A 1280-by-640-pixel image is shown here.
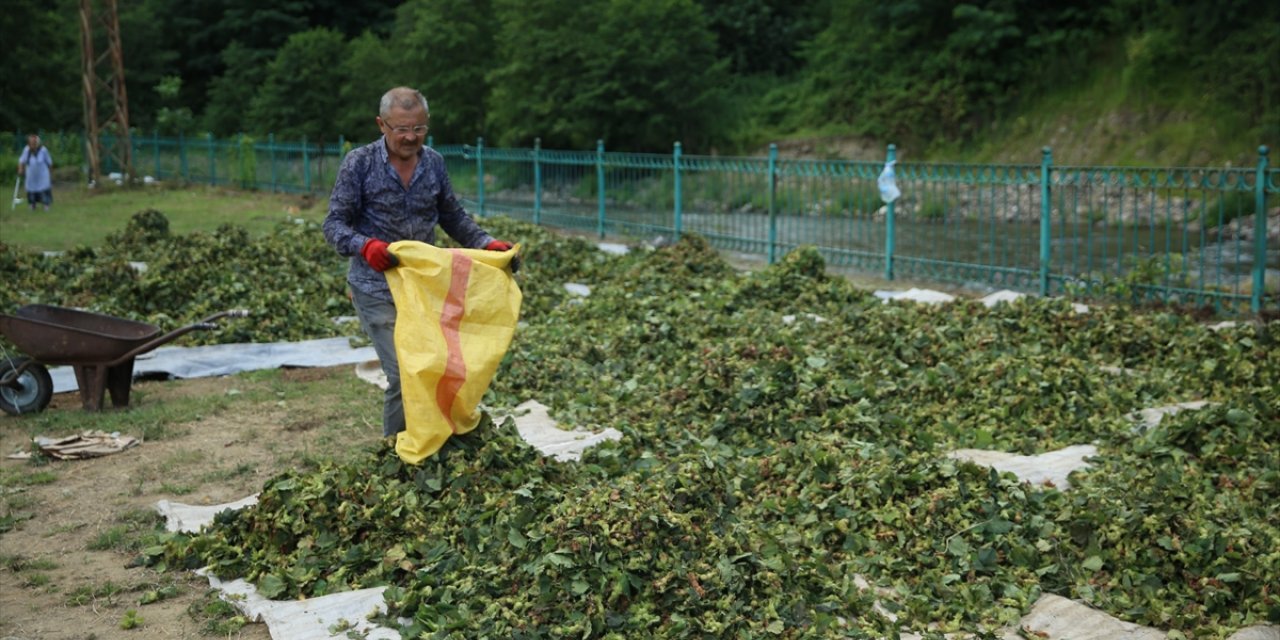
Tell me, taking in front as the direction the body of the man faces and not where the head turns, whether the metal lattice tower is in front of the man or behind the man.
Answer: behind

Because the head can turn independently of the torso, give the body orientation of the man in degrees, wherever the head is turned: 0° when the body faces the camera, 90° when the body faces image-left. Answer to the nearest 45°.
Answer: approximately 315°

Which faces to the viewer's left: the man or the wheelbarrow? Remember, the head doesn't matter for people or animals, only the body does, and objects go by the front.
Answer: the wheelbarrow

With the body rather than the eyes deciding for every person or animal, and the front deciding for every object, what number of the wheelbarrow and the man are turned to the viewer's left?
1

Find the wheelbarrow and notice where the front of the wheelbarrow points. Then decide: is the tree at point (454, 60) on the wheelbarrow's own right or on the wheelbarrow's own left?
on the wheelbarrow's own right

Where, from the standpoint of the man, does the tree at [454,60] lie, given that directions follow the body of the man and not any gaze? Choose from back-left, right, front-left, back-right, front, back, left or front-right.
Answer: back-left

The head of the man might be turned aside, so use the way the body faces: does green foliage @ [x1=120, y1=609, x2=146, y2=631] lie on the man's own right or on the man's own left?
on the man's own right

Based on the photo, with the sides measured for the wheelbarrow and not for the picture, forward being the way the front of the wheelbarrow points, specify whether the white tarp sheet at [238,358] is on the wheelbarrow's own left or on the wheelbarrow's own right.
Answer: on the wheelbarrow's own right

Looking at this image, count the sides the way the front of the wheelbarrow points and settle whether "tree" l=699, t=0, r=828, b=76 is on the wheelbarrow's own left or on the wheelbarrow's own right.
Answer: on the wheelbarrow's own right

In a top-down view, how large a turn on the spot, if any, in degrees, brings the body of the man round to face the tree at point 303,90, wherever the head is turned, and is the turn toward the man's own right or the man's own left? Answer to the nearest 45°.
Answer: approximately 135° to the man's own left

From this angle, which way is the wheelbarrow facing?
to the viewer's left

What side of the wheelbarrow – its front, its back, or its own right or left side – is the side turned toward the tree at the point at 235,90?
right
